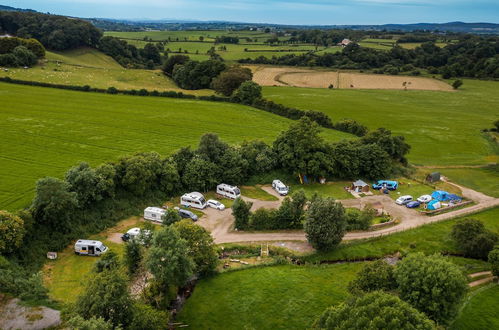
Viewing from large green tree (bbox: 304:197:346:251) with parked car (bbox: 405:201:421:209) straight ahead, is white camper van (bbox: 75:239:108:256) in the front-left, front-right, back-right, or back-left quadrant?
back-left

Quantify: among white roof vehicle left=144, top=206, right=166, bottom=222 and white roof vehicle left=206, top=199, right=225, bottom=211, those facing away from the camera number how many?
0

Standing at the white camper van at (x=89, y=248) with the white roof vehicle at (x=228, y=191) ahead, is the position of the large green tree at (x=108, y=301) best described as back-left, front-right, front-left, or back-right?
back-right

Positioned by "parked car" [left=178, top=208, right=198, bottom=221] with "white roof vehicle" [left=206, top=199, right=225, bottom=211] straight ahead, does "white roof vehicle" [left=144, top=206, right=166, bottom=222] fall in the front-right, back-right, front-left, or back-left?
back-left
